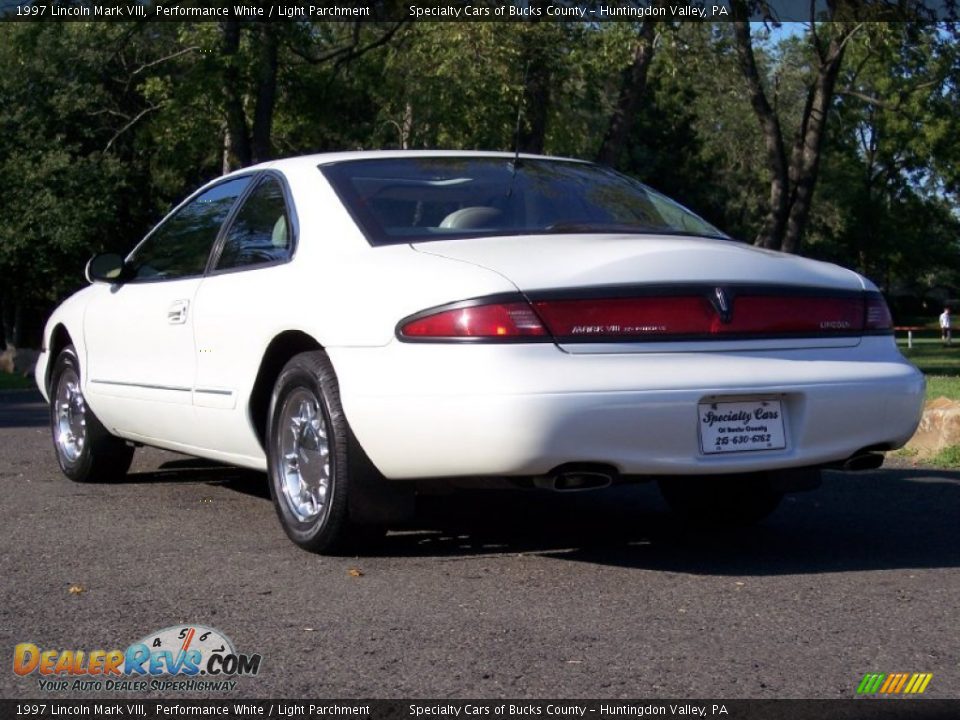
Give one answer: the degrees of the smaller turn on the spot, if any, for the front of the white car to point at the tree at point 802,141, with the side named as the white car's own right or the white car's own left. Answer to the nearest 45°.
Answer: approximately 45° to the white car's own right

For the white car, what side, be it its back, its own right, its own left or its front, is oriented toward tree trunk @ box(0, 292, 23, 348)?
front

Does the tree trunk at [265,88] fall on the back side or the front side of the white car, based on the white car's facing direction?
on the front side

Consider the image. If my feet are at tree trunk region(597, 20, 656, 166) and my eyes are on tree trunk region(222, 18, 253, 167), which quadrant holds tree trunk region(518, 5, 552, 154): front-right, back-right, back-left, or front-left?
front-right

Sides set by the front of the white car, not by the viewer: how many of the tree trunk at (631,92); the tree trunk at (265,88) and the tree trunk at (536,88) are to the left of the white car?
0

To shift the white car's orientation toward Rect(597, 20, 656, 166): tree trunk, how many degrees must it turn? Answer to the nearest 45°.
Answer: approximately 45° to its right

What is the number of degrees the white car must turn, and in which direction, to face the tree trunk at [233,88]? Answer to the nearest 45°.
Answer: approximately 45° to its right

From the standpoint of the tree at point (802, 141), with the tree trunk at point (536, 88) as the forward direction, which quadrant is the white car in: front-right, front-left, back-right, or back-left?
front-left

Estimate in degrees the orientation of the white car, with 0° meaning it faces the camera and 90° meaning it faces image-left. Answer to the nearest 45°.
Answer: approximately 135°

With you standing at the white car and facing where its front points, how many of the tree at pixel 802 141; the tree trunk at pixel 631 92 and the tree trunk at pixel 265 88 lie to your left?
0

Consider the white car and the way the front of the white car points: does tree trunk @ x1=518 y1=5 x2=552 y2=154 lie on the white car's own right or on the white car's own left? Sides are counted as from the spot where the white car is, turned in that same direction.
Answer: on the white car's own right
